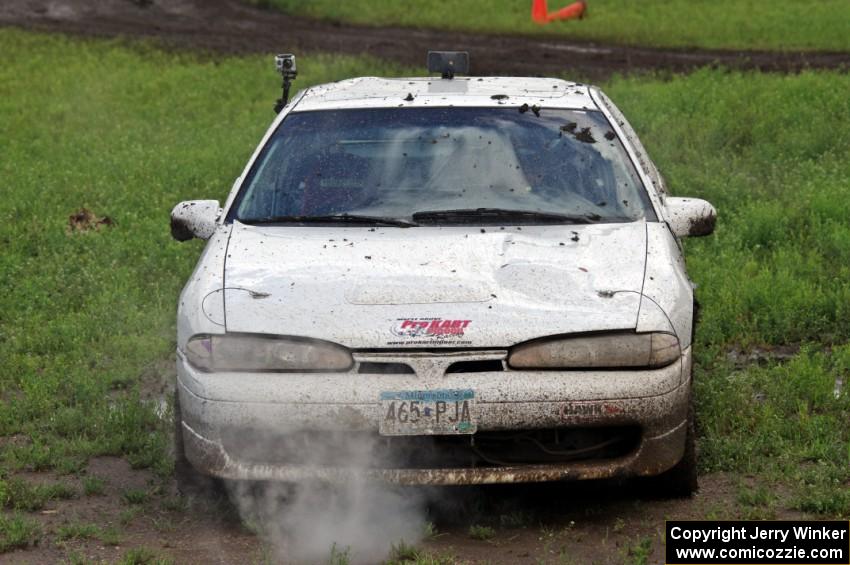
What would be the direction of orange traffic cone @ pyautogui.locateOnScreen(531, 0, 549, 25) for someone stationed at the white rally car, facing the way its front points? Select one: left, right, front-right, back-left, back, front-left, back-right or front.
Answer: back

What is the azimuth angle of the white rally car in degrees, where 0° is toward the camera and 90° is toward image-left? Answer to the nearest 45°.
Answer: approximately 0°

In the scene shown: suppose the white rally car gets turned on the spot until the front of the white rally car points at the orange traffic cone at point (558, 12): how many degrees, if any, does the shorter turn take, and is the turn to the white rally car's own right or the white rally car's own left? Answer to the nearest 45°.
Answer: approximately 180°
